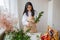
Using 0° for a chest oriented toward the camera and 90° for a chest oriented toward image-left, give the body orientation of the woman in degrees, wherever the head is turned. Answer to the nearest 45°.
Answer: approximately 315°
